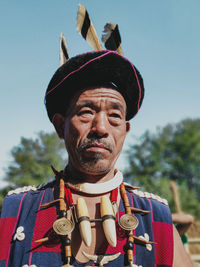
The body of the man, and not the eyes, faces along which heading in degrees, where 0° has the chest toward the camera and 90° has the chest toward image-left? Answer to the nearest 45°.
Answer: approximately 0°

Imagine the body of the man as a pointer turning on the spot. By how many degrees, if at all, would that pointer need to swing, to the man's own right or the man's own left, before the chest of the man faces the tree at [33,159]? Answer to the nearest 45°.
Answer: approximately 180°
